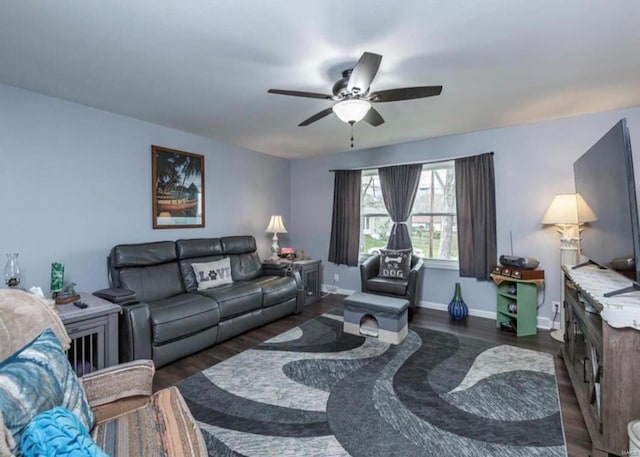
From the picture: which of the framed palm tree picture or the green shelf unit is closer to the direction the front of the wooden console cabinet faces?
the framed palm tree picture

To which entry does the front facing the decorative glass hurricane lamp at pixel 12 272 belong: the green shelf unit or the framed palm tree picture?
the green shelf unit

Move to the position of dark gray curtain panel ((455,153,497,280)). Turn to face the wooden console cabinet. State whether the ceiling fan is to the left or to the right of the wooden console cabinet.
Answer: right

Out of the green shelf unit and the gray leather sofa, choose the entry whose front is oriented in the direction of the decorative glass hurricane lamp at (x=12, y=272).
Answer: the green shelf unit

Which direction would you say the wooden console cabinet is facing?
to the viewer's left

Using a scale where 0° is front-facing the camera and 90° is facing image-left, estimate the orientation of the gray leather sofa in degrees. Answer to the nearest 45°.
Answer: approximately 315°

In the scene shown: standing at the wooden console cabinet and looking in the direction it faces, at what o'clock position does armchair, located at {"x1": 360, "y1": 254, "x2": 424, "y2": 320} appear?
The armchair is roughly at 1 o'clock from the wooden console cabinet.

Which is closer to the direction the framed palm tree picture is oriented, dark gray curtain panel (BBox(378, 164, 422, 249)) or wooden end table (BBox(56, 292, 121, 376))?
the dark gray curtain panel

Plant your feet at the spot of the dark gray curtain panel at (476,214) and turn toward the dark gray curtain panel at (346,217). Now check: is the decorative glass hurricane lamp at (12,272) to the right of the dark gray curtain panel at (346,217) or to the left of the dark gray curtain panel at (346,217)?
left

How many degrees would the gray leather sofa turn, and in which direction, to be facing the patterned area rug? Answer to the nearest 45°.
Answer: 0° — it already faces it

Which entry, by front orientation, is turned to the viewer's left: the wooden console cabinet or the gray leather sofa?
the wooden console cabinet

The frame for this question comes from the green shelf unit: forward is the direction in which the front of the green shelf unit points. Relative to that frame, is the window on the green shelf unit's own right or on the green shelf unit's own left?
on the green shelf unit's own right
